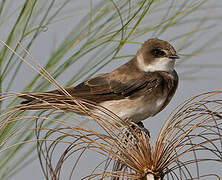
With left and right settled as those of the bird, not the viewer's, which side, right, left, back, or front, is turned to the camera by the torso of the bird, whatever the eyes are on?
right
